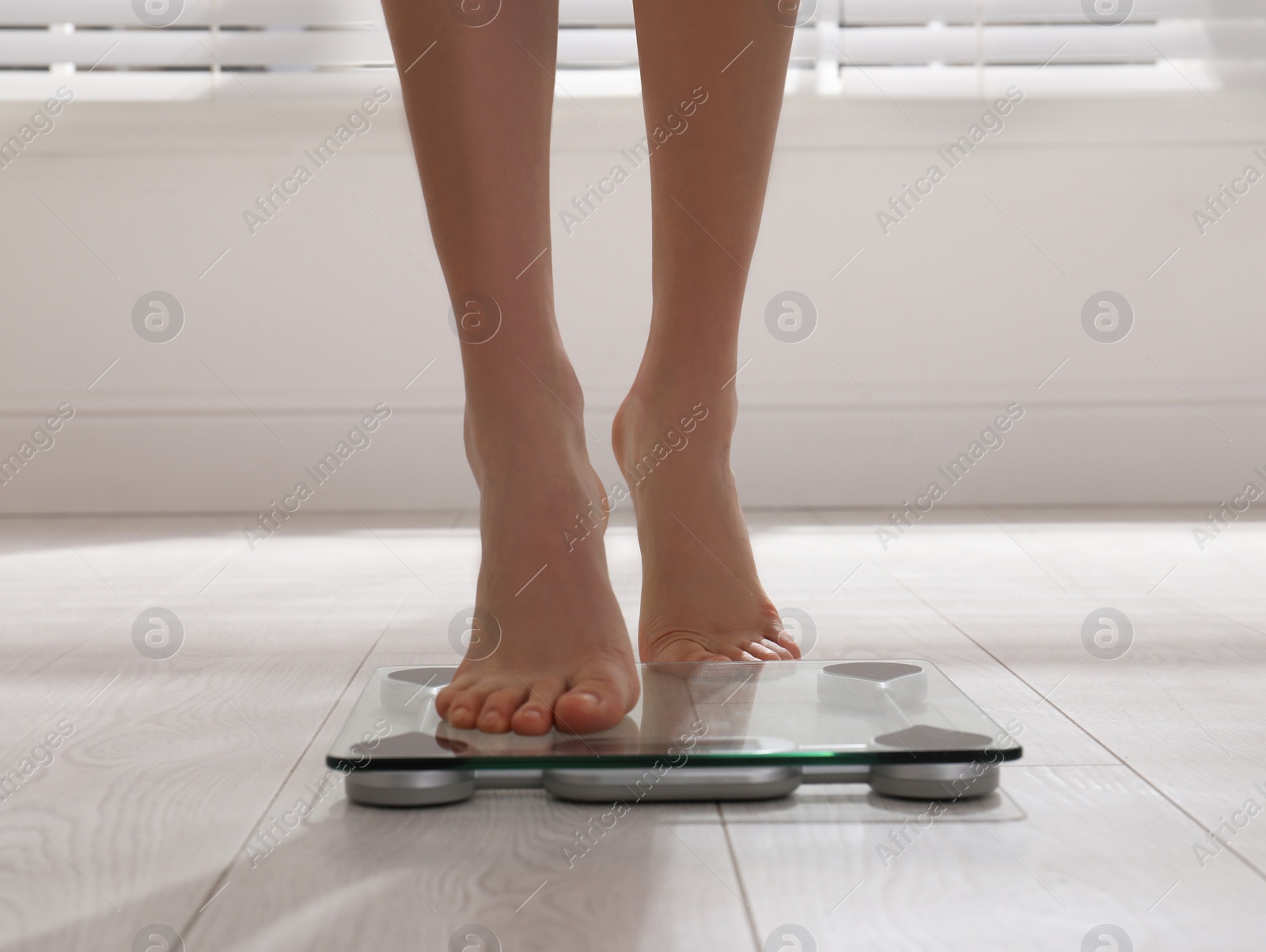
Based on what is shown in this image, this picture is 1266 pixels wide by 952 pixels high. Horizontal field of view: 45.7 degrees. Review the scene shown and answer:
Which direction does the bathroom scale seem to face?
toward the camera
